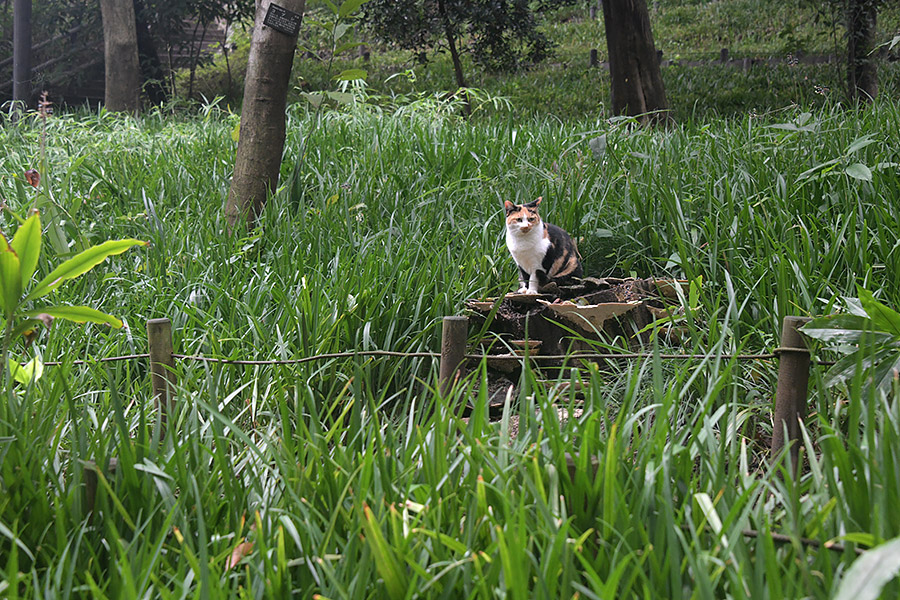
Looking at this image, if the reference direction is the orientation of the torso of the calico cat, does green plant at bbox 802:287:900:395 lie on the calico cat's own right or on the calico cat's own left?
on the calico cat's own left

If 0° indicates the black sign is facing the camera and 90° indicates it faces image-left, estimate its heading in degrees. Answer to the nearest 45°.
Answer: approximately 0°

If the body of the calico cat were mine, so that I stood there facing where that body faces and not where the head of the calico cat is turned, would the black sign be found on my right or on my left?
on my right

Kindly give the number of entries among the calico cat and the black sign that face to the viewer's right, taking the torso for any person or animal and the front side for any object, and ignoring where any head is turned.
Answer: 0

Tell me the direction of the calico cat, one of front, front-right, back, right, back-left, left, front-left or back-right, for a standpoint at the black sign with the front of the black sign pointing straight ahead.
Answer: front-left

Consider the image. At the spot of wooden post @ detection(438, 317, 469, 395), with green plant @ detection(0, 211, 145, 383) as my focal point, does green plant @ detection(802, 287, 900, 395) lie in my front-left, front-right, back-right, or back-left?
back-left

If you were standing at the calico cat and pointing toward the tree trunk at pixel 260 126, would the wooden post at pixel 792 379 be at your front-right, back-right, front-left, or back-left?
back-left

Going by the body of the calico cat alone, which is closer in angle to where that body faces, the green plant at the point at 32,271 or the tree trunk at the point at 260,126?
the green plant

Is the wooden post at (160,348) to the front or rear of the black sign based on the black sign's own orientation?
to the front

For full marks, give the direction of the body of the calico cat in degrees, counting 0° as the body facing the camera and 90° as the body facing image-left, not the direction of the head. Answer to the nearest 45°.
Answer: approximately 45°
